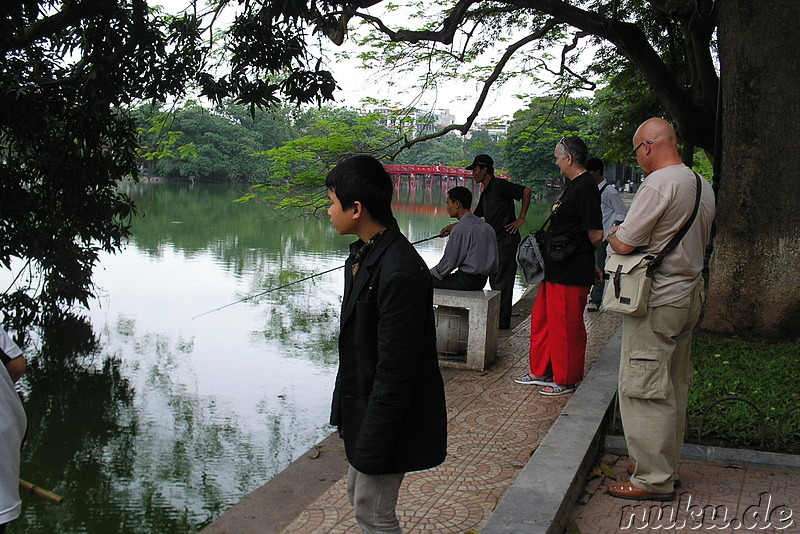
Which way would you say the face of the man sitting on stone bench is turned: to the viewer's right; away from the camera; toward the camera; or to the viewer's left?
to the viewer's left

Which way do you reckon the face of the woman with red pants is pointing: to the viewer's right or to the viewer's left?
to the viewer's left

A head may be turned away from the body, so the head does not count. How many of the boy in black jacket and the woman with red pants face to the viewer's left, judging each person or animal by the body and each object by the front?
2

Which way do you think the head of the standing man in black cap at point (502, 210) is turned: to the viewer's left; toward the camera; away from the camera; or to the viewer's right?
to the viewer's left

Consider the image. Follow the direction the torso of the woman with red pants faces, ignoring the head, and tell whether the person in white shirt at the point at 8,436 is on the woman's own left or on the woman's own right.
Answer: on the woman's own left

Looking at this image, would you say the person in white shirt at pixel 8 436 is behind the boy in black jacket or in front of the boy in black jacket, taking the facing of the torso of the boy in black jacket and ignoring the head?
in front

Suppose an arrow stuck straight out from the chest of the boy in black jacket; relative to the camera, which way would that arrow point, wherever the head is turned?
to the viewer's left

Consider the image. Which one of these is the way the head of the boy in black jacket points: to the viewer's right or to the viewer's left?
to the viewer's left

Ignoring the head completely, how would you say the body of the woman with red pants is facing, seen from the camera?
to the viewer's left

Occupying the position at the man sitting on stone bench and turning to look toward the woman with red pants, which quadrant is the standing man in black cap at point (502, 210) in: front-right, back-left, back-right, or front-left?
back-left

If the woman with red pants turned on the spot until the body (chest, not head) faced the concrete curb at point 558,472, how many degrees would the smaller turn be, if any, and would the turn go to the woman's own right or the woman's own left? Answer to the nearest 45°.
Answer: approximately 90° to the woman's own left

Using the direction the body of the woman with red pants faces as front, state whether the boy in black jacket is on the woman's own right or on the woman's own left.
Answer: on the woman's own left
